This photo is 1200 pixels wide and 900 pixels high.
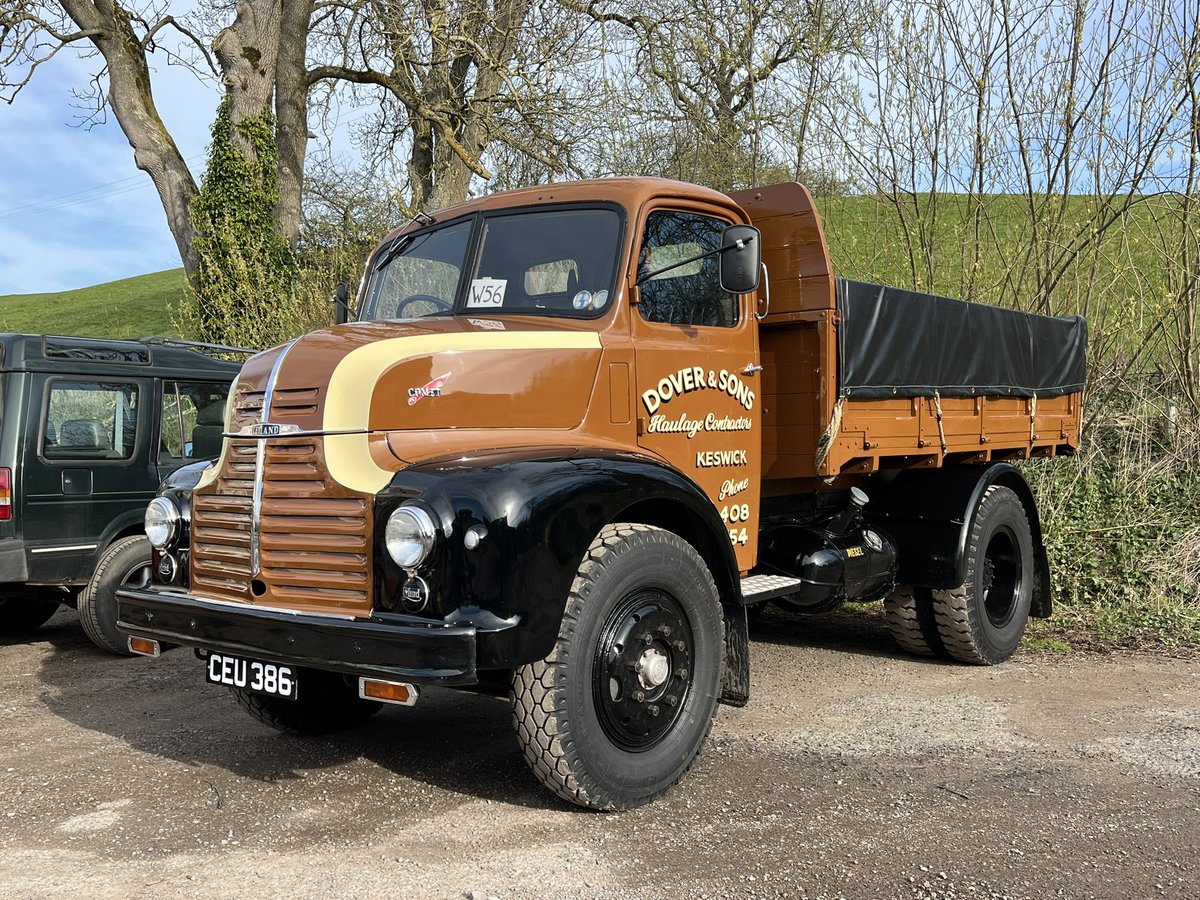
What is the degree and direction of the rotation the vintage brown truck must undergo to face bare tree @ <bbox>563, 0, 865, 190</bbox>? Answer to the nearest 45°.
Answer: approximately 135° to its right

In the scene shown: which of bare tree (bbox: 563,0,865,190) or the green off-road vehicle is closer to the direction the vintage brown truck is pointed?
the green off-road vehicle

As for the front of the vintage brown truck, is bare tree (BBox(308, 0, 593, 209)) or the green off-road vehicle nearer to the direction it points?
the green off-road vehicle

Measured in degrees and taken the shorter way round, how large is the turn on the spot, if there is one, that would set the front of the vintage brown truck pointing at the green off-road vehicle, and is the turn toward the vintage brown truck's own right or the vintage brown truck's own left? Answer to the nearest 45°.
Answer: approximately 90° to the vintage brown truck's own right

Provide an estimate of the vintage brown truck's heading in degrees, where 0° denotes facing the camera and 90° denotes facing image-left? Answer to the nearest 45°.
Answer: approximately 45°

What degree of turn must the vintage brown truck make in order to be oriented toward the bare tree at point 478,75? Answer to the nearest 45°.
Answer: approximately 135° to its right
